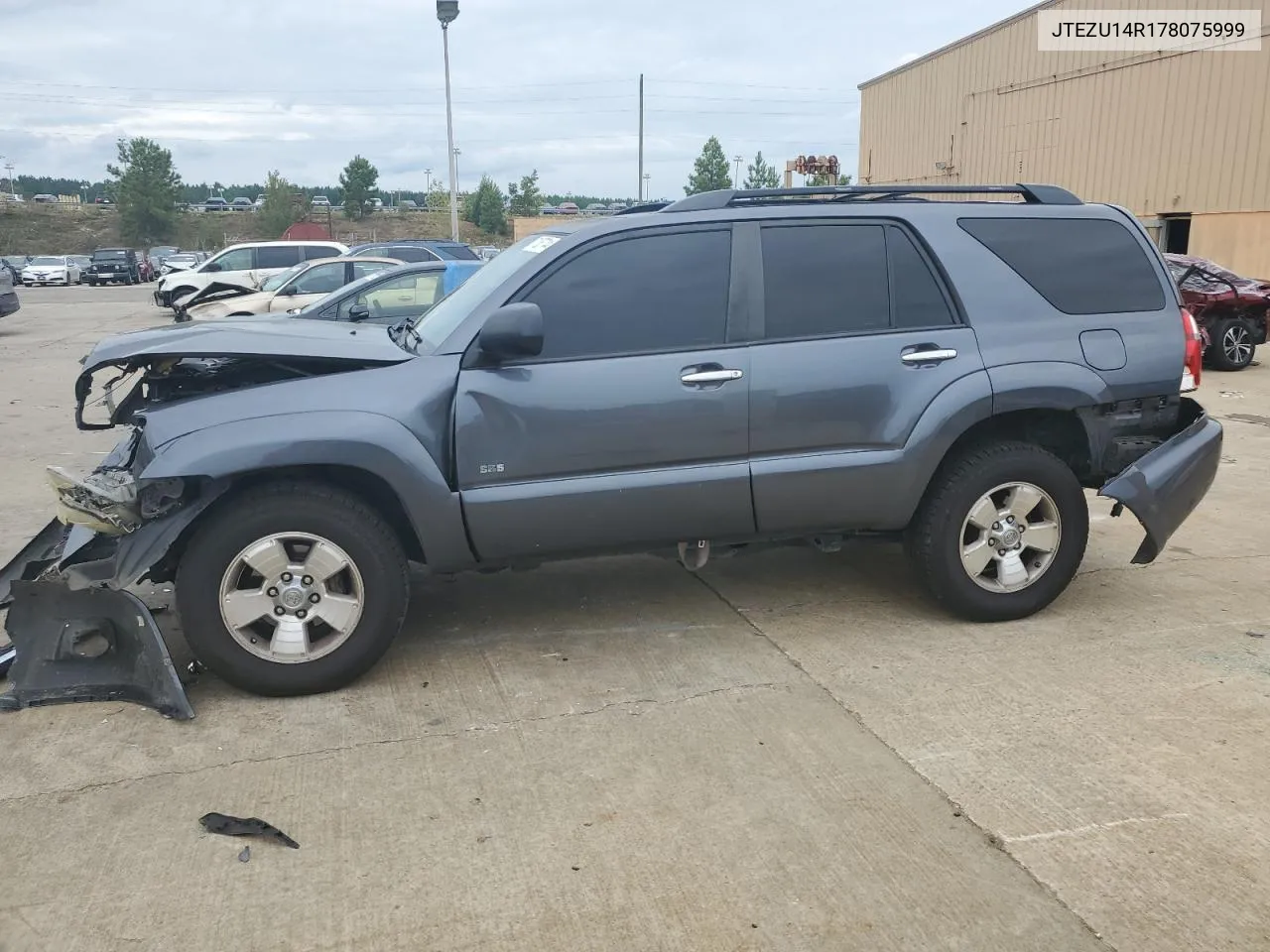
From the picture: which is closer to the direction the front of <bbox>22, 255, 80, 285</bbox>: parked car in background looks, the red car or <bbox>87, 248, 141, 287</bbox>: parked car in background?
the red car

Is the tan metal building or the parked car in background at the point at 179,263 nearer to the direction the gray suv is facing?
the parked car in background

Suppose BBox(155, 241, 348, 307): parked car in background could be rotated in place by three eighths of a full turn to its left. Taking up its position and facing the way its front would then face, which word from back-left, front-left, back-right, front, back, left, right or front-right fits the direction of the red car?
front

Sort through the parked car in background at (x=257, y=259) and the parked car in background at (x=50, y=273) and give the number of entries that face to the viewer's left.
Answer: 1

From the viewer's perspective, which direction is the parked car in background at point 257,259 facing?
to the viewer's left

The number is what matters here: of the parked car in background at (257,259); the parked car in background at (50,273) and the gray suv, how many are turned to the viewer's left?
2

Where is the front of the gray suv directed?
to the viewer's left

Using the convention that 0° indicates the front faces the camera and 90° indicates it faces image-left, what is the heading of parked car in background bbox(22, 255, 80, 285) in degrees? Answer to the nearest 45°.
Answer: approximately 0°

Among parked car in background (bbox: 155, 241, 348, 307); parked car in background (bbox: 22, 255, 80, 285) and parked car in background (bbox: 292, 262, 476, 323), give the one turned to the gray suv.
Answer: parked car in background (bbox: 22, 255, 80, 285)

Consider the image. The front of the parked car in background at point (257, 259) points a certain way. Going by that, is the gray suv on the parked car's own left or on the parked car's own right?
on the parked car's own left

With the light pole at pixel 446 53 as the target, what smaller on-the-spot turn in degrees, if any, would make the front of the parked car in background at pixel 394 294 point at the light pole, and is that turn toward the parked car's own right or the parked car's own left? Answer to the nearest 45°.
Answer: approximately 90° to the parked car's own right

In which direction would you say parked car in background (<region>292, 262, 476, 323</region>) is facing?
to the viewer's left

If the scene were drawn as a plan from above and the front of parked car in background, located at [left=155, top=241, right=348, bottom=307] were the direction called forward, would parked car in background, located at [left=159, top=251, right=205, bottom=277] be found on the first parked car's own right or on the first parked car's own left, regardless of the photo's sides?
on the first parked car's own right
